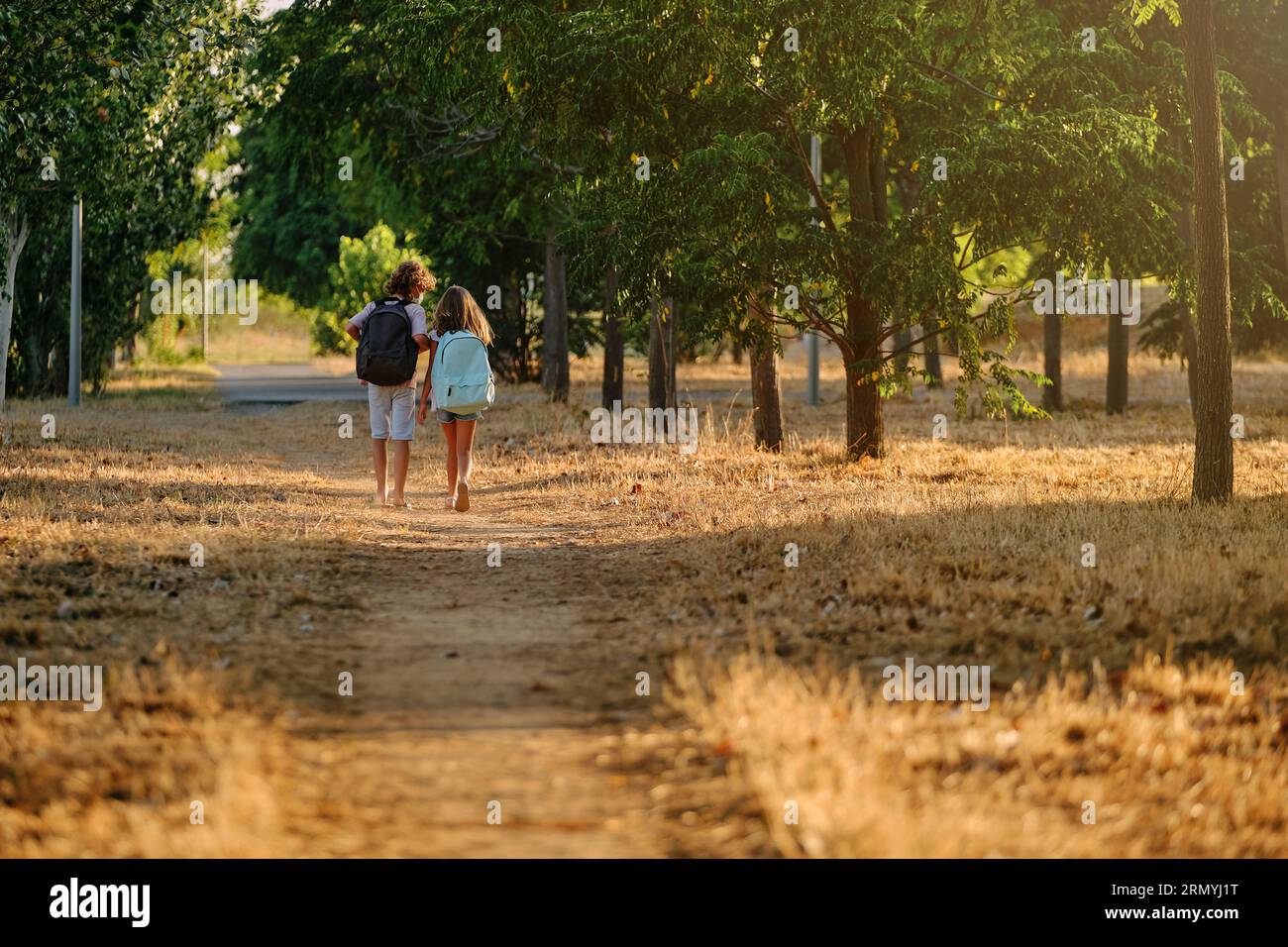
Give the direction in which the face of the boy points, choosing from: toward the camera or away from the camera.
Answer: away from the camera

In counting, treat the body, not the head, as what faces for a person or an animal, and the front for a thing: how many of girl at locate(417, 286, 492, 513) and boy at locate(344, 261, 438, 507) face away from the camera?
2

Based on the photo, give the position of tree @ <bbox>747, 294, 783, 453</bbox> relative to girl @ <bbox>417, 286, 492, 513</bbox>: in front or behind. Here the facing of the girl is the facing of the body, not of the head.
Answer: in front

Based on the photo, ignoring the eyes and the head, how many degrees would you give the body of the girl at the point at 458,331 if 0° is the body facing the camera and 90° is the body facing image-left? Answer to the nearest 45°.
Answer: approximately 180°

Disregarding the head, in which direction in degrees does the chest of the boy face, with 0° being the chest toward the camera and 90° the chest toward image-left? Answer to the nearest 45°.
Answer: approximately 180°

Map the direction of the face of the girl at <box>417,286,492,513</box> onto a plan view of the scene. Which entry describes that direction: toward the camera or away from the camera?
away from the camera
